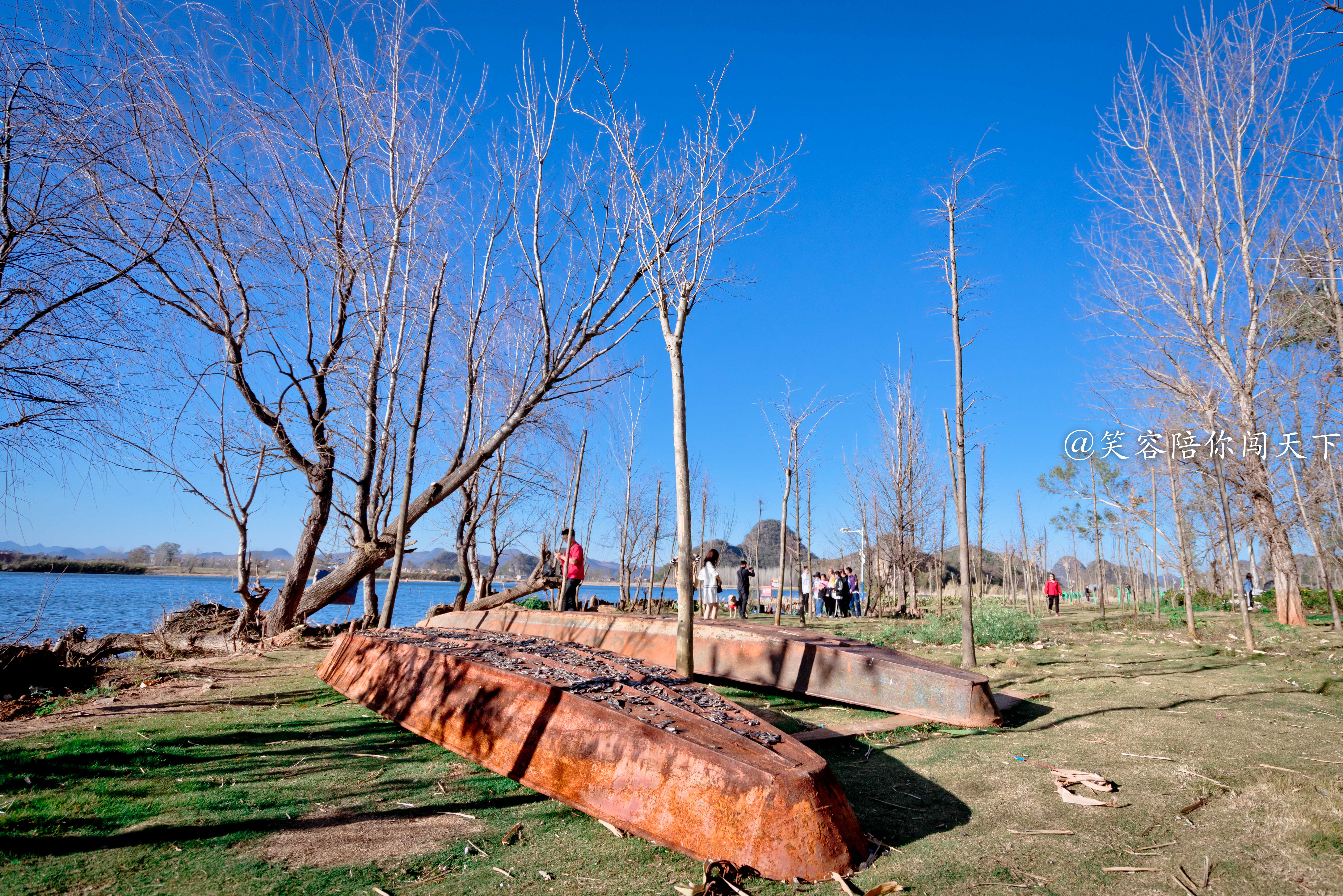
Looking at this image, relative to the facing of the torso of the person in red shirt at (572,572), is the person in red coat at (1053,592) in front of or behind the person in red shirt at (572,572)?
behind

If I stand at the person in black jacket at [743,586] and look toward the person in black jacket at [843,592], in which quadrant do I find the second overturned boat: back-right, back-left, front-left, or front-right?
back-right

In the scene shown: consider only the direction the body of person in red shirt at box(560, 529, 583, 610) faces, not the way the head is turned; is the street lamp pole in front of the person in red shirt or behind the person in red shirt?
behind

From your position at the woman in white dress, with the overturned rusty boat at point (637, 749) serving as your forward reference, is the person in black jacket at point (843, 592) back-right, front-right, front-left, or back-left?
back-left
